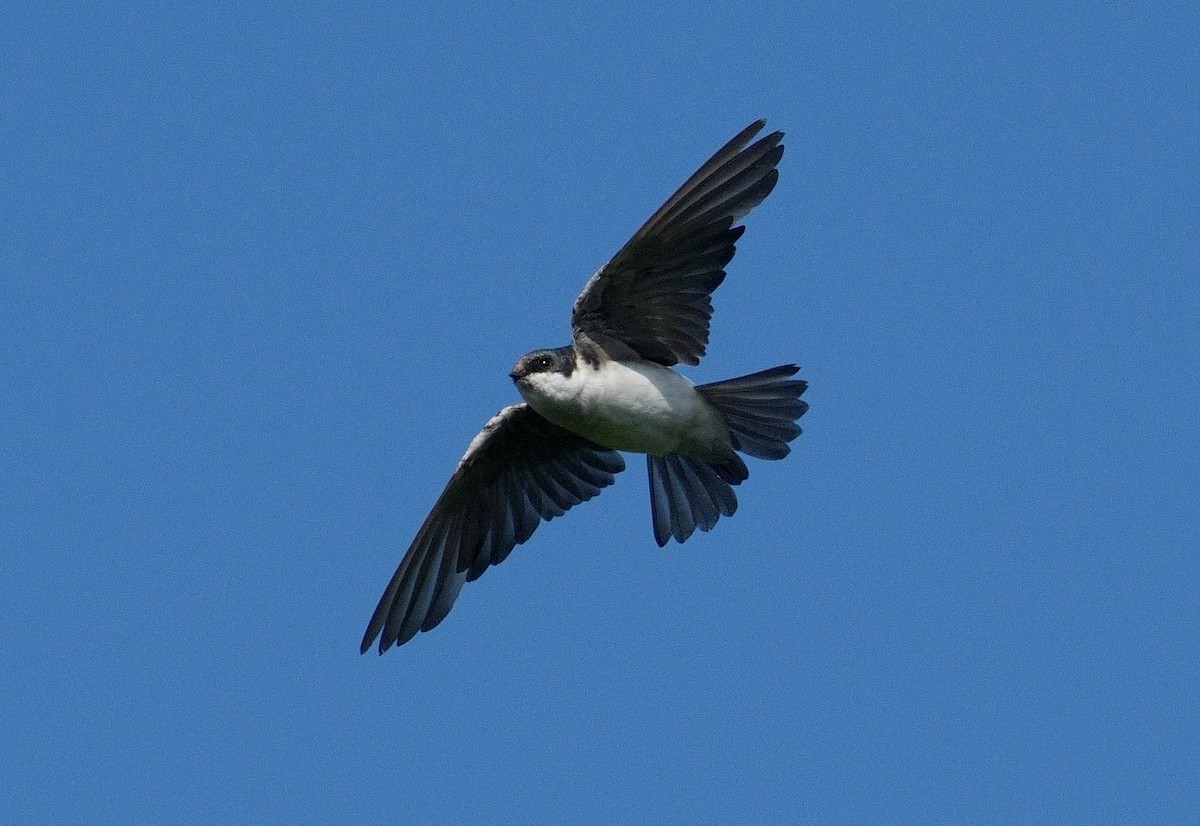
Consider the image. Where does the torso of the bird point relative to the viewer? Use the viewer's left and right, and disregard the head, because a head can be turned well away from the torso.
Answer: facing to the left of the viewer
